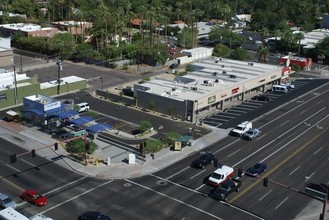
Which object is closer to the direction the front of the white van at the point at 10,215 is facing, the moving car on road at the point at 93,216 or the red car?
the moving car on road

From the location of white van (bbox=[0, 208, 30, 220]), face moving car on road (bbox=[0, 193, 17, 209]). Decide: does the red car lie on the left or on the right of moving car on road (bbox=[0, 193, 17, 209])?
right

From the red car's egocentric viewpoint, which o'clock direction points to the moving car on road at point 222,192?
The moving car on road is roughly at 11 o'clock from the red car.

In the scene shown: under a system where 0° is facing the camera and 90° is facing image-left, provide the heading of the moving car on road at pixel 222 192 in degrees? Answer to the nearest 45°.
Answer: approximately 45°

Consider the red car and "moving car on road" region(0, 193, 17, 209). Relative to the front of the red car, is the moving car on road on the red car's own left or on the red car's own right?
on the red car's own right

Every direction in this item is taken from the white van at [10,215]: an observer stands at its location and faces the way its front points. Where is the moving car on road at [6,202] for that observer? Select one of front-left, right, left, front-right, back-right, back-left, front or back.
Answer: back-left

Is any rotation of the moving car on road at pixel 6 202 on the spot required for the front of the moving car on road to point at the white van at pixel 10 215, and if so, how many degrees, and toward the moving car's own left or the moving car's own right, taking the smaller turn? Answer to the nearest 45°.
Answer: approximately 45° to the moving car's own right

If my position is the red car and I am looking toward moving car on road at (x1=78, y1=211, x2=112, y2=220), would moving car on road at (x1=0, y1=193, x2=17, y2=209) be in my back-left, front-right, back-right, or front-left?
back-right

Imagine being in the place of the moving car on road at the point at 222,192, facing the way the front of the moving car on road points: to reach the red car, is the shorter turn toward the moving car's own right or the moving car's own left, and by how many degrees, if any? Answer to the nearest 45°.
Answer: approximately 45° to the moving car's own right
